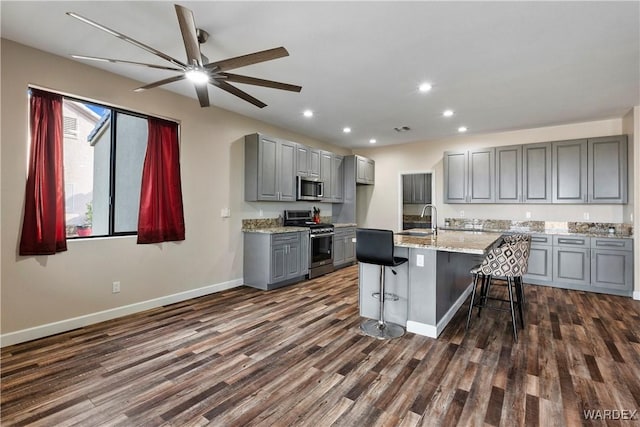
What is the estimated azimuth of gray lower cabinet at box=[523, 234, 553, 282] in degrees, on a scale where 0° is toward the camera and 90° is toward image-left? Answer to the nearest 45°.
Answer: approximately 0°

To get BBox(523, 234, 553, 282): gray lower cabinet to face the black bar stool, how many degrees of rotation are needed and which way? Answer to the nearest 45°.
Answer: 0° — it already faces it

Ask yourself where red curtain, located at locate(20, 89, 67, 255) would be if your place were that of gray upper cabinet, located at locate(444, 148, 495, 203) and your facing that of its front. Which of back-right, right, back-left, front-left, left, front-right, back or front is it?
front-right

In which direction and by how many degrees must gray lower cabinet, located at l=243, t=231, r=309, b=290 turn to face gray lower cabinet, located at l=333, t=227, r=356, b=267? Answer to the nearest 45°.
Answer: approximately 90° to its left

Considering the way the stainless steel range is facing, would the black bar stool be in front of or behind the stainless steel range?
in front

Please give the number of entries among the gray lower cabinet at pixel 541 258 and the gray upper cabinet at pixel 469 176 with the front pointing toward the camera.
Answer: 2

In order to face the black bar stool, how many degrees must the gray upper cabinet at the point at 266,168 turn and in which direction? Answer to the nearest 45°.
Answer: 0° — it already faces it

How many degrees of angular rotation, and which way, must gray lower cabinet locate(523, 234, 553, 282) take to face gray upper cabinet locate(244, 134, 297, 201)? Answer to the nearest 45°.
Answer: approximately 45° to its right

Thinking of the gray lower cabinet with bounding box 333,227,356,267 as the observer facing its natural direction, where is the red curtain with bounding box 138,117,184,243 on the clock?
The red curtain is roughly at 3 o'clock from the gray lower cabinet.

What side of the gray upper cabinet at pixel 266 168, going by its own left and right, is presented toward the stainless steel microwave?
left

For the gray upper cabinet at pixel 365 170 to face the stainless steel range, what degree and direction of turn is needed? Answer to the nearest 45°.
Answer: approximately 90° to its right

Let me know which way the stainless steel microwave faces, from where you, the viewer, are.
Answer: facing the viewer and to the right of the viewer
